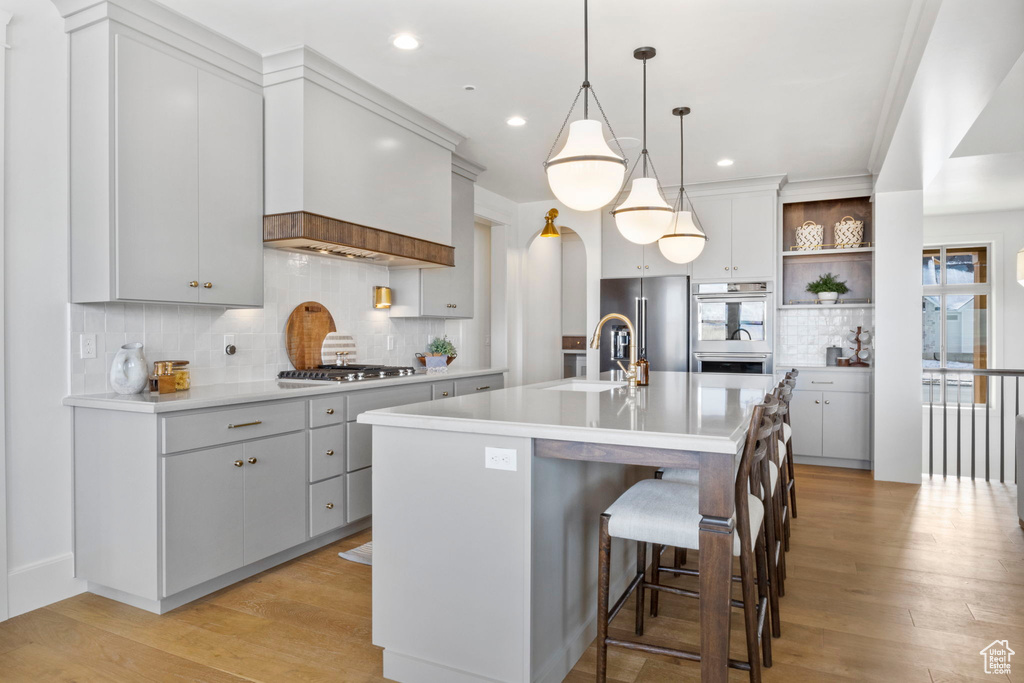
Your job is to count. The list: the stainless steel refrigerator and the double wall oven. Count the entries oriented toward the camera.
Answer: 2

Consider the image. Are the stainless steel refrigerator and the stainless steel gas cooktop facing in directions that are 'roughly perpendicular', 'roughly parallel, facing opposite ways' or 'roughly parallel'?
roughly perpendicular

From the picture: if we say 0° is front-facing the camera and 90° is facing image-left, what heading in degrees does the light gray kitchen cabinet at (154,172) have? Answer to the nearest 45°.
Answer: approximately 315°

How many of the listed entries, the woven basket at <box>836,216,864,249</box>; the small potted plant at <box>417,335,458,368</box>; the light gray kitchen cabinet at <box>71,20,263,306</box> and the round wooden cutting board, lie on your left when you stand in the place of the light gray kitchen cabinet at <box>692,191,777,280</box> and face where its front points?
1

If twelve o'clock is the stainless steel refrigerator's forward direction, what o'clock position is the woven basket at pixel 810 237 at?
The woven basket is roughly at 9 o'clock from the stainless steel refrigerator.

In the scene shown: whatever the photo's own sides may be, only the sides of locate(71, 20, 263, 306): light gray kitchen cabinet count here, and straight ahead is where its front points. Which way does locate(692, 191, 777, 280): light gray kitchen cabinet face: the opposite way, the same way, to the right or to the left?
to the right

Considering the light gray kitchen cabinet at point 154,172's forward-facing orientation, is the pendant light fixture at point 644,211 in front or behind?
in front

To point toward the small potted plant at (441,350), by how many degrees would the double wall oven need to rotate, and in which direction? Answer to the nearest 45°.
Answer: approximately 45° to its right

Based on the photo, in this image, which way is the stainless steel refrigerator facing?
toward the camera

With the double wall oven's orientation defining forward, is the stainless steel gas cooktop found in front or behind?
in front

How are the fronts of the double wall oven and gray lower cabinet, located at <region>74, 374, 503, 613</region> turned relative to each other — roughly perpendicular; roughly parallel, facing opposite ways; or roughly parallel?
roughly perpendicular

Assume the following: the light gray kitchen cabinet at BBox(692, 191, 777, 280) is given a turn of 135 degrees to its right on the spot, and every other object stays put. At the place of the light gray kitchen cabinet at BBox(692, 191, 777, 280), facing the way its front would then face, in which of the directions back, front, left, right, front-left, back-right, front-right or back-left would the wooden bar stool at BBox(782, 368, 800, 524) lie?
back-left

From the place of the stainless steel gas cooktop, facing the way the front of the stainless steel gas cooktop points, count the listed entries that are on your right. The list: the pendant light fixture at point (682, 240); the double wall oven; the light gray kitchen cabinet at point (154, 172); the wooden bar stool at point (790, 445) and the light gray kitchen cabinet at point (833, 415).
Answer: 1

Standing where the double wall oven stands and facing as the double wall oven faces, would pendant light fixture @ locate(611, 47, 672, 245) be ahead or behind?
ahead

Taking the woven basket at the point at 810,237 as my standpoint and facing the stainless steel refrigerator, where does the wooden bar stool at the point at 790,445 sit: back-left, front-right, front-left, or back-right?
front-left

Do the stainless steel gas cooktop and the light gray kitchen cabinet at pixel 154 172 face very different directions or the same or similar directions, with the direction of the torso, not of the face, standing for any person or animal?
same or similar directions

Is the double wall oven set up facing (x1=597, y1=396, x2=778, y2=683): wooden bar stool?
yes

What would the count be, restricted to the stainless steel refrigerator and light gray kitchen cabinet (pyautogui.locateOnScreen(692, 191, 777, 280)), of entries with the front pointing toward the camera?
2

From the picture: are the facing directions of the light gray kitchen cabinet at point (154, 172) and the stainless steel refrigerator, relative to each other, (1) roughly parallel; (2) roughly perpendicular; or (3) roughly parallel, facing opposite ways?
roughly perpendicular

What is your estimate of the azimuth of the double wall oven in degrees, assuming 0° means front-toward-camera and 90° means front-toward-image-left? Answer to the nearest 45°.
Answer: approximately 0°
